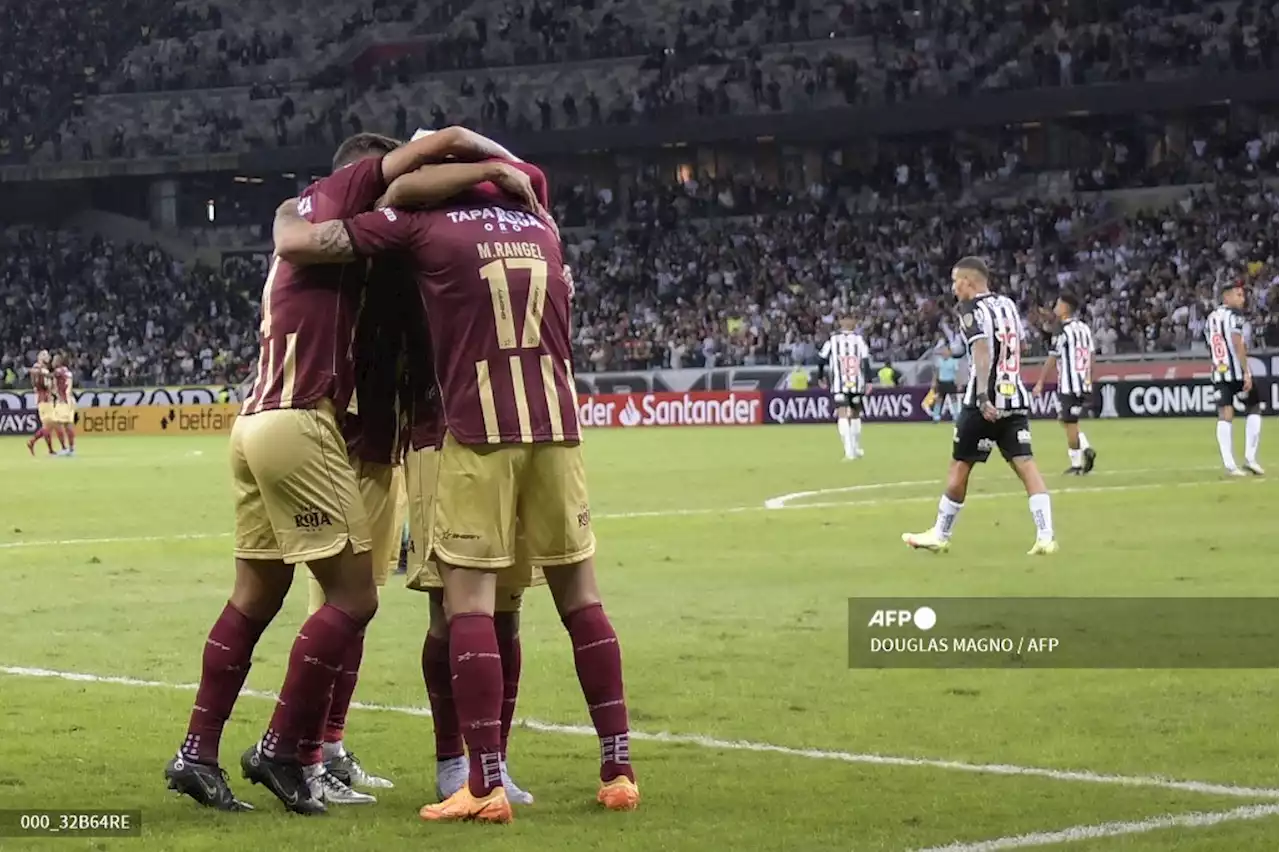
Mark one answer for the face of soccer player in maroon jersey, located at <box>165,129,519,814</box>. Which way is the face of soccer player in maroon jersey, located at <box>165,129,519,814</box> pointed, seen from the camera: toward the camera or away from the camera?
away from the camera

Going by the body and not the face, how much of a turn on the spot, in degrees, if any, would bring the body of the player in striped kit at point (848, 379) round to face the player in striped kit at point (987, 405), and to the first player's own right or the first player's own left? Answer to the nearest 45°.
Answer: approximately 180°

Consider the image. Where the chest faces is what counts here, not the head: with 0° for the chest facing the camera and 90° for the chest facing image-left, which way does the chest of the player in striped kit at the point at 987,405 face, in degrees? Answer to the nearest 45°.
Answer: approximately 135°

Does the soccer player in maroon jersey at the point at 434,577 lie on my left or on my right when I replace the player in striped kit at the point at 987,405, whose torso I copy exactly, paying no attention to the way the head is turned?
on my left

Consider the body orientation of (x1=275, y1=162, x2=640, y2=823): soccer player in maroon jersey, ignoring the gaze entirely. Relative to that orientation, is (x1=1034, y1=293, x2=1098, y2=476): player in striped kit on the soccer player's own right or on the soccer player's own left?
on the soccer player's own right

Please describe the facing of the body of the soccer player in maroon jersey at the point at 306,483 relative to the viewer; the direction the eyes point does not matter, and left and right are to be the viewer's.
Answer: facing away from the viewer and to the right of the viewer

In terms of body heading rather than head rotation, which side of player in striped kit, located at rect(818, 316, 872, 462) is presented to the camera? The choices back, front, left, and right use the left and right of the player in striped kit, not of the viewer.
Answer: back

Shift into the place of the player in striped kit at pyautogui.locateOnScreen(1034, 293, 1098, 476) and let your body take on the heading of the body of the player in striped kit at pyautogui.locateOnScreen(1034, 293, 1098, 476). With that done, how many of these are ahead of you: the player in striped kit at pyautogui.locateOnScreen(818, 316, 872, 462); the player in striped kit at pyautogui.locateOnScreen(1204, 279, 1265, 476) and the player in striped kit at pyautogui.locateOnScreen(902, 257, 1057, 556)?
1

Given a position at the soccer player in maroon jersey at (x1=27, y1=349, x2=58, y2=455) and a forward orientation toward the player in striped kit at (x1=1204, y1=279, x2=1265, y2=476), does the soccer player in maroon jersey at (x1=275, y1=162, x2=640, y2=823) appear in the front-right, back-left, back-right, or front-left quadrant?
front-right

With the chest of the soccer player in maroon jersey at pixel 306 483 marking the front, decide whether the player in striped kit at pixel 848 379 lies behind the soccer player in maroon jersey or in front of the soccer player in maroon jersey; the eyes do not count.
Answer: in front

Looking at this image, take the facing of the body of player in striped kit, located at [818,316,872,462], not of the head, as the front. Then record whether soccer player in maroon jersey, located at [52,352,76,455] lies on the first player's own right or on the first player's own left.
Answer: on the first player's own left

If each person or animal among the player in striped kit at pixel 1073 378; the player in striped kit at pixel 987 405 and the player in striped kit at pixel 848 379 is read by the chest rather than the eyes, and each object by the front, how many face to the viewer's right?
0

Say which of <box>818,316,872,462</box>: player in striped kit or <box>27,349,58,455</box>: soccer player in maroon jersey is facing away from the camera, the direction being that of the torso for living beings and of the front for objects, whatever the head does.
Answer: the player in striped kit

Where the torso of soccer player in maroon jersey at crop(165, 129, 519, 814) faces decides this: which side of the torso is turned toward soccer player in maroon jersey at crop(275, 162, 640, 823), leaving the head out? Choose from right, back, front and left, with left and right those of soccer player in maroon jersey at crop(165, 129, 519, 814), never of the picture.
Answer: front

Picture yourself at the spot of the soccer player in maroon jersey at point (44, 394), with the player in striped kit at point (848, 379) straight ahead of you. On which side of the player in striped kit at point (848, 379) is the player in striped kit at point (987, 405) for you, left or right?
right
